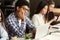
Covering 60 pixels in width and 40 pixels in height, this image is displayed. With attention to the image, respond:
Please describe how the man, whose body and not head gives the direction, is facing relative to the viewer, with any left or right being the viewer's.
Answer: facing the viewer and to the right of the viewer
